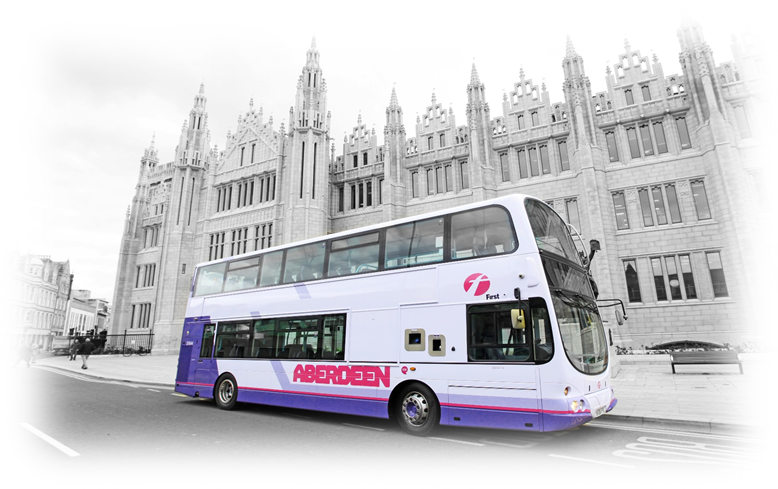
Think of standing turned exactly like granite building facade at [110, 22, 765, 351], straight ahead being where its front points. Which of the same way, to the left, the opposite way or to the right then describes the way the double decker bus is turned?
to the left

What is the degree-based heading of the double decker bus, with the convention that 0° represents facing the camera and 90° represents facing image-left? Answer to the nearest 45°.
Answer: approximately 315°

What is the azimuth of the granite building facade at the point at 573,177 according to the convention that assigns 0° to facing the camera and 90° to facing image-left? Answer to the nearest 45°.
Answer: approximately 45°

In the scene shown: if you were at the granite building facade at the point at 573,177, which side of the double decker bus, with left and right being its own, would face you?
left
